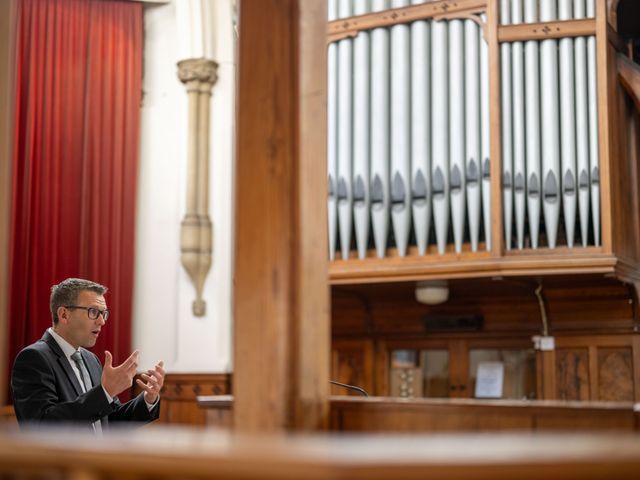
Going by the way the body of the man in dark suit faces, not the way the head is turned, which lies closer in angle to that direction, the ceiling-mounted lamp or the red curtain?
the ceiling-mounted lamp

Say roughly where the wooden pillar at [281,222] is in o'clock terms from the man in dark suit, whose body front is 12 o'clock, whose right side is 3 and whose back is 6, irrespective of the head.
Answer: The wooden pillar is roughly at 1 o'clock from the man in dark suit.

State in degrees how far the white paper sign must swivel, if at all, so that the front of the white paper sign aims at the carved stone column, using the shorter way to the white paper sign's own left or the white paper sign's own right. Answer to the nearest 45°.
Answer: approximately 90° to the white paper sign's own right

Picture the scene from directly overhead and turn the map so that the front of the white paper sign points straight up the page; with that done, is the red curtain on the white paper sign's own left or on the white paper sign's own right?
on the white paper sign's own right

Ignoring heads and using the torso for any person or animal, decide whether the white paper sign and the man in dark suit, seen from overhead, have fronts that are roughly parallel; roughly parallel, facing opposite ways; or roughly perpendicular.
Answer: roughly perpendicular

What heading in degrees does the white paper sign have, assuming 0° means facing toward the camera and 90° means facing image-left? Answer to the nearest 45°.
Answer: approximately 0°

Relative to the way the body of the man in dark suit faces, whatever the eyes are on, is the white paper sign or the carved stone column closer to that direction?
the white paper sign

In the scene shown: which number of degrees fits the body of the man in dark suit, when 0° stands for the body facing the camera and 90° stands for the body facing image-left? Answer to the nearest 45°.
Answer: approximately 315°
